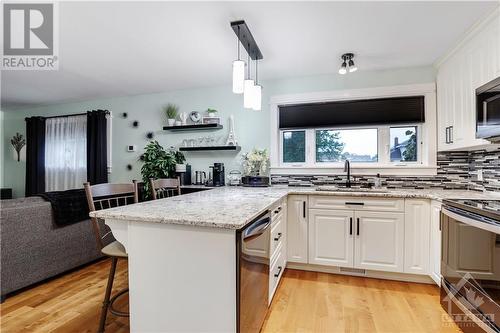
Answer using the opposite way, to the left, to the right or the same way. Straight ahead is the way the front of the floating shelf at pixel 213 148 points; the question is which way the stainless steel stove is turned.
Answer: to the right

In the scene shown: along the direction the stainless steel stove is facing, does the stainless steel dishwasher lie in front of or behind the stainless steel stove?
in front

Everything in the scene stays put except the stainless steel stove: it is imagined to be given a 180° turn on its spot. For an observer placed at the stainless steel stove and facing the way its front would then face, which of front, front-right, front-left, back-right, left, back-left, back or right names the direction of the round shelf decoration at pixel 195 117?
back-left

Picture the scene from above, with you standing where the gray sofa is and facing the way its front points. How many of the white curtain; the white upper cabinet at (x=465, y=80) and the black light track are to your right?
2

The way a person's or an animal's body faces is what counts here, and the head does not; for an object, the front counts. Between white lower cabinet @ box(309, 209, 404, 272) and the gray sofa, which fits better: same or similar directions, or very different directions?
very different directions

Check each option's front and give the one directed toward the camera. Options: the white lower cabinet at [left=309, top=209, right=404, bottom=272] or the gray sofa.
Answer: the white lower cabinet

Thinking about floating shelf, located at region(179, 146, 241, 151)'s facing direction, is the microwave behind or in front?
in front

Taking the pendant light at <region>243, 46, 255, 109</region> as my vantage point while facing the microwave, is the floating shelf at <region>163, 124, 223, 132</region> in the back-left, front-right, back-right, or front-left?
back-left

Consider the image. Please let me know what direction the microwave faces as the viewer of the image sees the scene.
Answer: facing the viewer and to the left of the viewer

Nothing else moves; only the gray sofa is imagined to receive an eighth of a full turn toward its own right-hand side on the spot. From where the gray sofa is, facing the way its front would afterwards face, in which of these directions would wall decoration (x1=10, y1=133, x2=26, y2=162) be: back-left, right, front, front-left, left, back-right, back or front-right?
left

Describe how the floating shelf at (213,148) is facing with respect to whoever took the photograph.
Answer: facing the viewer

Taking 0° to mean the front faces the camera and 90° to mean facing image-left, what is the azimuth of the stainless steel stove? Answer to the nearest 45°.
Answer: approximately 45°

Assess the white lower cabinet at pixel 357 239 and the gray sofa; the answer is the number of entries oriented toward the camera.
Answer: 1

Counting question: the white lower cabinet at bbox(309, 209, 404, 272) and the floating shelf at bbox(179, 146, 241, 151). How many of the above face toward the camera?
2
